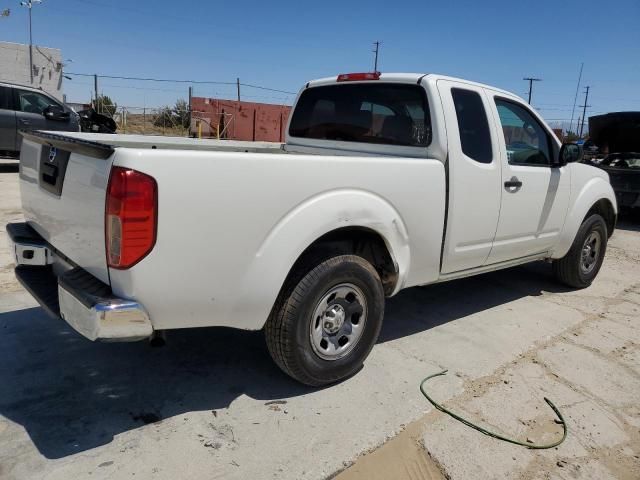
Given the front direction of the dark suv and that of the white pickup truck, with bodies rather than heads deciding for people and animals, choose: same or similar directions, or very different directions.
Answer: same or similar directions

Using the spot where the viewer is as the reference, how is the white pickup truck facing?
facing away from the viewer and to the right of the viewer

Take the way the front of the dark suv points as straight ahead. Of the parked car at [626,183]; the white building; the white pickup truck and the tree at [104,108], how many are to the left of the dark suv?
2

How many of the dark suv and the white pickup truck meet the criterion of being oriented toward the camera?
0

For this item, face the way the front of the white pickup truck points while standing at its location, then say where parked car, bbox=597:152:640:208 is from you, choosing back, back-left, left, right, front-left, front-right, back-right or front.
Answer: front

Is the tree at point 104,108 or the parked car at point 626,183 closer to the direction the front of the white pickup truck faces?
the parked car

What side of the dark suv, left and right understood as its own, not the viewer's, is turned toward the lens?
right

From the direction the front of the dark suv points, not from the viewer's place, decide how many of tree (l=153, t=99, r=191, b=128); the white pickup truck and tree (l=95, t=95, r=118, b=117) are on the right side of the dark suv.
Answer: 1

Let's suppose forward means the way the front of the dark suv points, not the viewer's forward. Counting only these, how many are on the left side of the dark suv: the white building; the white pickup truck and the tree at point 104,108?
2

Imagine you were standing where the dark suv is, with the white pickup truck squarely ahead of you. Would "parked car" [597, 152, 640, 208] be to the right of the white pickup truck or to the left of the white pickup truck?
left

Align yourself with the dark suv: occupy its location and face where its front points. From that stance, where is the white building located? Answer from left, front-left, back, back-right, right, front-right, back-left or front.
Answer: left

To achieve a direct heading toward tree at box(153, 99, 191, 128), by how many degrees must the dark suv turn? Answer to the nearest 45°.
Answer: approximately 90° to its left

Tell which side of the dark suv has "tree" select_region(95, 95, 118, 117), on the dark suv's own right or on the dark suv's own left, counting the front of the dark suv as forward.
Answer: on the dark suv's own left

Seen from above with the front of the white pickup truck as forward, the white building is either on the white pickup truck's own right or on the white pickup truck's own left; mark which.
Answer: on the white pickup truck's own left

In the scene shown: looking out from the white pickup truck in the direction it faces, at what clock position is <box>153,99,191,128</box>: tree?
The tree is roughly at 10 o'clock from the white pickup truck.
